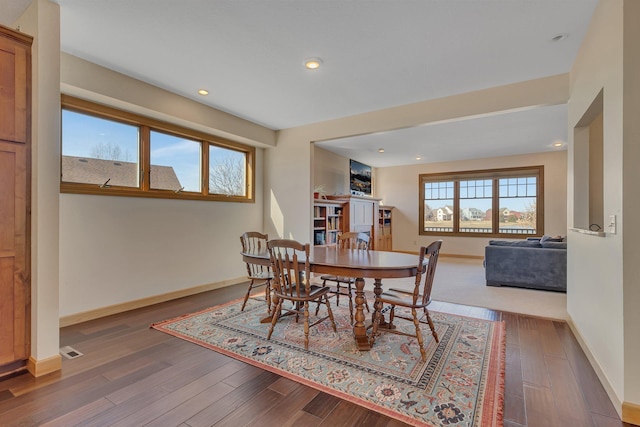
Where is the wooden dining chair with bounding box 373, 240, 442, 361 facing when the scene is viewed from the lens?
facing away from the viewer and to the left of the viewer

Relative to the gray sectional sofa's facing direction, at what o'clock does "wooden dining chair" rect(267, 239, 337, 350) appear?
The wooden dining chair is roughly at 7 o'clock from the gray sectional sofa.

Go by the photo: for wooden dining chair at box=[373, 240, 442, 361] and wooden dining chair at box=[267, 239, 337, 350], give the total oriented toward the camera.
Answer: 0

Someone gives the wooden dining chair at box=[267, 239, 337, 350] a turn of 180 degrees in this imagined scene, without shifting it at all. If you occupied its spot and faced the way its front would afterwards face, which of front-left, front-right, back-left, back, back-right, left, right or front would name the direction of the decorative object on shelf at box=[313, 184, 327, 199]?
back-right

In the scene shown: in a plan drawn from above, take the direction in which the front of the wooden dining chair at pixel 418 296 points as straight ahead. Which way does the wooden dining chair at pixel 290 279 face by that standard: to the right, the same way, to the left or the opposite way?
to the right

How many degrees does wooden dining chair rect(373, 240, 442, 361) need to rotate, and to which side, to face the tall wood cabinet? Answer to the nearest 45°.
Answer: approximately 90° to its left

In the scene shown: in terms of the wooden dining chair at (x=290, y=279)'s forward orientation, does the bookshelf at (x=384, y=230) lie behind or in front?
in front

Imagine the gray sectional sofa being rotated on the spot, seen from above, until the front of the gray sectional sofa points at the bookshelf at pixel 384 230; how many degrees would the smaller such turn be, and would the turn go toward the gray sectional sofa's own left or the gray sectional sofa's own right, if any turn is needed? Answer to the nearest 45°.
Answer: approximately 45° to the gray sectional sofa's own left

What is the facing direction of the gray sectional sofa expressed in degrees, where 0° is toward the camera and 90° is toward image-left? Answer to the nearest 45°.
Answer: approximately 180°

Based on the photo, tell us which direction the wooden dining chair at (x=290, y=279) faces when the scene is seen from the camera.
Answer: facing away from the viewer and to the right of the viewer
